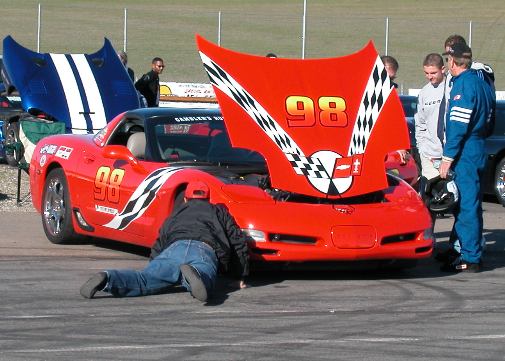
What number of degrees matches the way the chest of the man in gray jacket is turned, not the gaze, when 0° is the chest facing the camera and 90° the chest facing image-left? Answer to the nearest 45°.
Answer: approximately 0°

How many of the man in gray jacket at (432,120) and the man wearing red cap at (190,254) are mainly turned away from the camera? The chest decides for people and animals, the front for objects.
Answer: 1

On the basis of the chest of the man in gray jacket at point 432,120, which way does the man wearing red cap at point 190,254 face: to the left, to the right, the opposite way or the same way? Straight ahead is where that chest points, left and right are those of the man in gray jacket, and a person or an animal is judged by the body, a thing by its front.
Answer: the opposite way

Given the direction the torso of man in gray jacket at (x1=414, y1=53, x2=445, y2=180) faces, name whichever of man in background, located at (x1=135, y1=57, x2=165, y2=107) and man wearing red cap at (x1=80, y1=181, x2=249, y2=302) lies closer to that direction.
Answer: the man wearing red cap

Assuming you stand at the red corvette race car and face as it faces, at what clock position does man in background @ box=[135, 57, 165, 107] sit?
The man in background is roughly at 7 o'clock from the red corvette race car.

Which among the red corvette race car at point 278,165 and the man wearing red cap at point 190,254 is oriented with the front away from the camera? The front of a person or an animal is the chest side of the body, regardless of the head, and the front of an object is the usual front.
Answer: the man wearing red cap

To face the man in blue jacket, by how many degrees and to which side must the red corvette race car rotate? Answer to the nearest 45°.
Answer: approximately 45° to its left

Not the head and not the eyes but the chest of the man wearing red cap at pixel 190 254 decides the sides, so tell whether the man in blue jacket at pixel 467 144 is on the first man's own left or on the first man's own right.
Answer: on the first man's own right

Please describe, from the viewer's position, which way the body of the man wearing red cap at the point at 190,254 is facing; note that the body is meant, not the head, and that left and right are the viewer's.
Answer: facing away from the viewer
